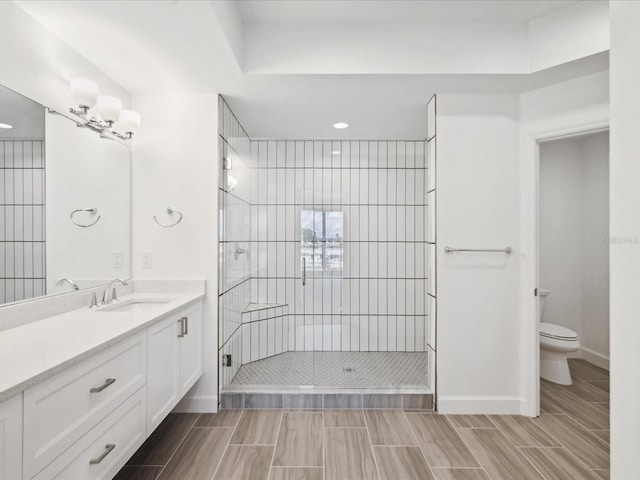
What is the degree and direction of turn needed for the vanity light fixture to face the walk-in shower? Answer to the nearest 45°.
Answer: approximately 45° to its left

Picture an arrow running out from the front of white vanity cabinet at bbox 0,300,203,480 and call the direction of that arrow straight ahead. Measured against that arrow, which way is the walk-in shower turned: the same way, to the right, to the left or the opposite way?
to the right

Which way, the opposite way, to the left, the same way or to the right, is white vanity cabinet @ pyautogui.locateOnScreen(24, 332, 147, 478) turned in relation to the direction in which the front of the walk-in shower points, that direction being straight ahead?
to the left

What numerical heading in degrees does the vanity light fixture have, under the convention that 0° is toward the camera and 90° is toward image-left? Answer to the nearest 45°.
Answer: approximately 315°

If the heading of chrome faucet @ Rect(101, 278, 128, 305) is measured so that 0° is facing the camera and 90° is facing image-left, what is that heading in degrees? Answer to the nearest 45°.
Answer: approximately 315°
